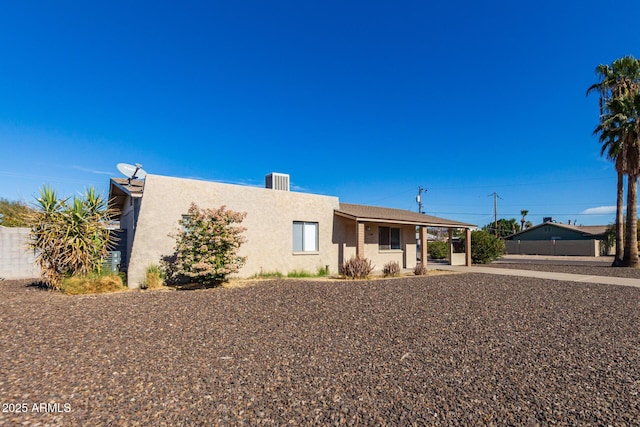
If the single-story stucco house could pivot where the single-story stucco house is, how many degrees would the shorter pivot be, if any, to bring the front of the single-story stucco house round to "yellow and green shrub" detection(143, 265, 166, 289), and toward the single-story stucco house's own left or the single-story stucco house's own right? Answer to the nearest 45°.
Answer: approximately 90° to the single-story stucco house's own right

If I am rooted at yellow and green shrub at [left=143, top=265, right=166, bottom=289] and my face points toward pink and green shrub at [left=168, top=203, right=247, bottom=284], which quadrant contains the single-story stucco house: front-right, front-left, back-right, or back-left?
front-left

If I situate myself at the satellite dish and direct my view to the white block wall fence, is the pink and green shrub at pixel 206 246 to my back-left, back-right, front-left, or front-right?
back-left

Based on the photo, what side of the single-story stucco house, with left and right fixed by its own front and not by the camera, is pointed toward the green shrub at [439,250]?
left

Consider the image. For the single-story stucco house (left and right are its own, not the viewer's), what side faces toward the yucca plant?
right

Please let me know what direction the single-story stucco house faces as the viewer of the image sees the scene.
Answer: facing the viewer and to the right of the viewer

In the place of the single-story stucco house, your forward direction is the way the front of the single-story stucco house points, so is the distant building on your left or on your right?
on your left

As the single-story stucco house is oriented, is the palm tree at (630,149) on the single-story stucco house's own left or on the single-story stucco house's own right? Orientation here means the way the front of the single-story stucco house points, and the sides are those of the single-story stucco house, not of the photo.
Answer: on the single-story stucco house's own left
